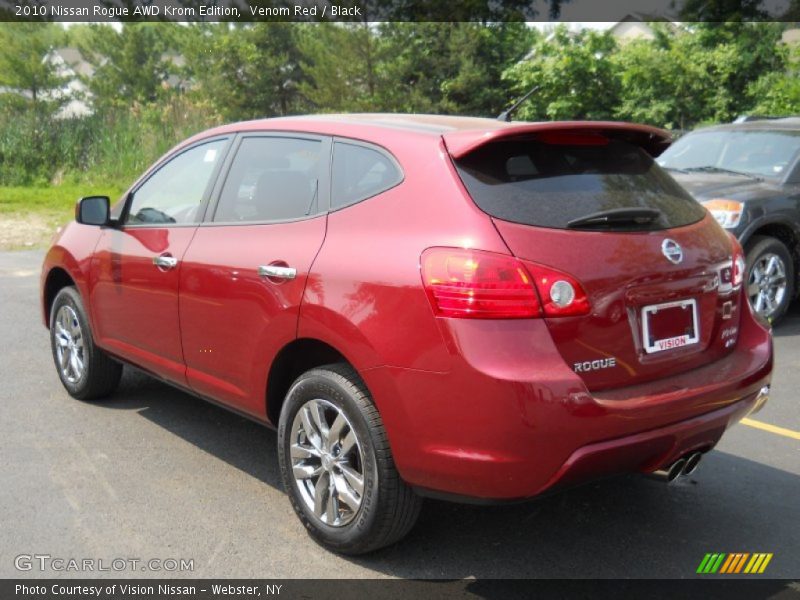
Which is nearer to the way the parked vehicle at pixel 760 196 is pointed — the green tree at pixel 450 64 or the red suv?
the red suv

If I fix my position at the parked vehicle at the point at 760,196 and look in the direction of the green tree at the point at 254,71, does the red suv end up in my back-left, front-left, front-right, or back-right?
back-left

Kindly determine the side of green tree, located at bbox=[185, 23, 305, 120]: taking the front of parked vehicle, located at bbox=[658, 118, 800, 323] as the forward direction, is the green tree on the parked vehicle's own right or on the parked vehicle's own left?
on the parked vehicle's own right

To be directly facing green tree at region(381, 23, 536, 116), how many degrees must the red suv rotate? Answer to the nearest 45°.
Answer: approximately 45° to its right

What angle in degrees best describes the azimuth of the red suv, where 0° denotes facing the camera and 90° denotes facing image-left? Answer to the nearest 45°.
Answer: approximately 135°

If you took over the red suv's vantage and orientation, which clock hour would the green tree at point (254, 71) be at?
The green tree is roughly at 1 o'clock from the red suv.

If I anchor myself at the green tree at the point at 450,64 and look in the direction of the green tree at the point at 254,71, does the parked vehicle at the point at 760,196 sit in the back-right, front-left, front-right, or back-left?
back-left

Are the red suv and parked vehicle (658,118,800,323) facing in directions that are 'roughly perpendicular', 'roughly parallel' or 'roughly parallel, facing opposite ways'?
roughly perpendicular

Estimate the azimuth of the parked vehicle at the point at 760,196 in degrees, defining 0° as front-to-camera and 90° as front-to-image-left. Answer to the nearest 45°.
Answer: approximately 45°

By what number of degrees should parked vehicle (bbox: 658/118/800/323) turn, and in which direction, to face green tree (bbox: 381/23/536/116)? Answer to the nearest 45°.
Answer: approximately 90° to its right
